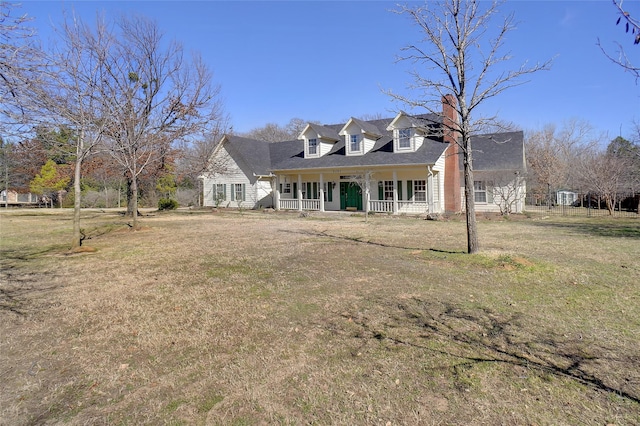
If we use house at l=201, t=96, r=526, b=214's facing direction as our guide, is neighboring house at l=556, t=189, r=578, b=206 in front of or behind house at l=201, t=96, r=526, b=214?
behind

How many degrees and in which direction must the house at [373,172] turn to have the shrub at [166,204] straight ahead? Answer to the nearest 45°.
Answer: approximately 45° to its right

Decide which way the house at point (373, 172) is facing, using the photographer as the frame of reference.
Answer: facing the viewer and to the left of the viewer

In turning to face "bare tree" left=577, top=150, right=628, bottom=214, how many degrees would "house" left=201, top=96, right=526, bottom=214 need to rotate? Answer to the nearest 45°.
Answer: approximately 135° to its left
